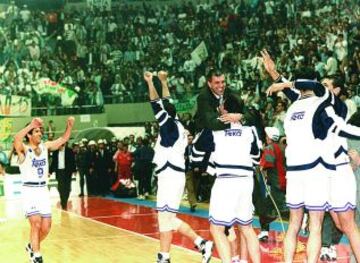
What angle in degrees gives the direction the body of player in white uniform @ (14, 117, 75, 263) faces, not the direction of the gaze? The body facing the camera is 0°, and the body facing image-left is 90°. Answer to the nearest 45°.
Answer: approximately 315°

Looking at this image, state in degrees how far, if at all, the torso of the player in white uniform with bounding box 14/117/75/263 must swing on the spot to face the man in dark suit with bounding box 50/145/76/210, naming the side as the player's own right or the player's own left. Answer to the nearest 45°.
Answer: approximately 135° to the player's own left

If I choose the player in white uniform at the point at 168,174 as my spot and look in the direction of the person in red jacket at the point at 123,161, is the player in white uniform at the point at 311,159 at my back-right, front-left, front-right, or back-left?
back-right

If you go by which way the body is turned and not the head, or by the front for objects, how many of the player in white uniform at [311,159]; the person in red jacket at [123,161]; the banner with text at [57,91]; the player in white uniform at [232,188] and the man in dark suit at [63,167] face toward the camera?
3

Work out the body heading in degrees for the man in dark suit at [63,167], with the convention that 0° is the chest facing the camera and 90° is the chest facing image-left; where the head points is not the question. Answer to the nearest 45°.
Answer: approximately 0°

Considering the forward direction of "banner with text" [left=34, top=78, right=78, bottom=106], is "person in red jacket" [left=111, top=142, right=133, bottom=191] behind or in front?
in front

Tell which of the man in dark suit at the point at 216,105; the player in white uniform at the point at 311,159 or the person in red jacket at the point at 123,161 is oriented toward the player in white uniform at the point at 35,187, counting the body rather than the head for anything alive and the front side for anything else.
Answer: the person in red jacket

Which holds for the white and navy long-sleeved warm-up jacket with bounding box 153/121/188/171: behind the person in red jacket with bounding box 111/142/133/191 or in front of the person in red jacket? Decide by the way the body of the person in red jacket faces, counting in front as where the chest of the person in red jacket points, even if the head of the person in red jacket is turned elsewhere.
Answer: in front

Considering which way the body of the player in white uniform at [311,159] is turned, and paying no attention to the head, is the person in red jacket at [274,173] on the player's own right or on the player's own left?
on the player's own left
